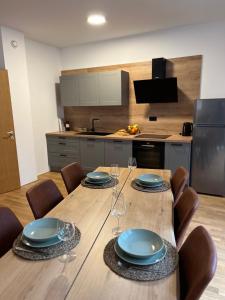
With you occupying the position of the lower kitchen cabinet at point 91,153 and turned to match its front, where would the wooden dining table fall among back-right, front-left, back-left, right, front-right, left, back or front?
front-left

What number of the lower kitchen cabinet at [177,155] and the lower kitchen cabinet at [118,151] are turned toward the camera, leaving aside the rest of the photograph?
2

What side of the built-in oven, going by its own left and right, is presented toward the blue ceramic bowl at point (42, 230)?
front

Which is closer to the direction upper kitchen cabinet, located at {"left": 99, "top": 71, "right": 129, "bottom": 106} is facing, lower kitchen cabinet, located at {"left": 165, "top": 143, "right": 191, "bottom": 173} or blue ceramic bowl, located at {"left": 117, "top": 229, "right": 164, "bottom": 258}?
the blue ceramic bowl

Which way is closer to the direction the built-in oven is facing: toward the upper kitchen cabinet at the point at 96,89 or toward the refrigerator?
the refrigerator

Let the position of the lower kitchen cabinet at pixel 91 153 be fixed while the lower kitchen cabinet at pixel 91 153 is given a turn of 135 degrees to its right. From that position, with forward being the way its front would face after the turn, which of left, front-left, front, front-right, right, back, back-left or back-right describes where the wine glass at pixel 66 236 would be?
back

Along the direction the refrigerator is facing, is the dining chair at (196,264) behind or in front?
in front

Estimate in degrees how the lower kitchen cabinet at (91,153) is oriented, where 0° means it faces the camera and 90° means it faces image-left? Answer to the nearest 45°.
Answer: approximately 45°

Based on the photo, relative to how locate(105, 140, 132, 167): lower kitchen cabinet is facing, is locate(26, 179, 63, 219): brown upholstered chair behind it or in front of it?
in front

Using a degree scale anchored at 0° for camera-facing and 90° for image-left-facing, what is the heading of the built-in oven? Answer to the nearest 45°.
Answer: approximately 0°
